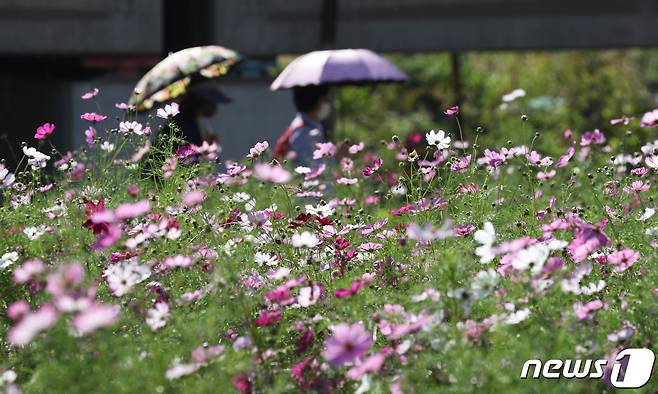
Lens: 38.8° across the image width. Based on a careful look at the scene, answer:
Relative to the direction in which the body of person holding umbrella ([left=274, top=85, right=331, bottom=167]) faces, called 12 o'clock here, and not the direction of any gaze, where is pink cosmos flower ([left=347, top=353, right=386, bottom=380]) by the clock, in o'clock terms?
The pink cosmos flower is roughly at 3 o'clock from the person holding umbrella.

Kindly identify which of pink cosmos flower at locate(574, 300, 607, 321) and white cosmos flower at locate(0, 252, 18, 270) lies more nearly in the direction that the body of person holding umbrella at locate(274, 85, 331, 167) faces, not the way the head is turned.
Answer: the pink cosmos flower

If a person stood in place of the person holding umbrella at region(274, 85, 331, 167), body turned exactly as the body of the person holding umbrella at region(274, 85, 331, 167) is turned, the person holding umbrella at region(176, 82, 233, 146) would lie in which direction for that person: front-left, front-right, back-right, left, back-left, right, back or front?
back

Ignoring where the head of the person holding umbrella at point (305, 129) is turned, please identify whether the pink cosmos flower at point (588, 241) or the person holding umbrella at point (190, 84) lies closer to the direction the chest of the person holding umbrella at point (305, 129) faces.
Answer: the pink cosmos flower

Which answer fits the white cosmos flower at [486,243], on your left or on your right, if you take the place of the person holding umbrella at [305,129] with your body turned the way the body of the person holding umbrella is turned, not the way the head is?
on your right

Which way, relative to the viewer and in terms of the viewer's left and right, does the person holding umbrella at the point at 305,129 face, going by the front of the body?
facing to the right of the viewer

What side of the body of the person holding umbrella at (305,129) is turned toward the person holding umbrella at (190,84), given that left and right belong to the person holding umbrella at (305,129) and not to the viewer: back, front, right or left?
back

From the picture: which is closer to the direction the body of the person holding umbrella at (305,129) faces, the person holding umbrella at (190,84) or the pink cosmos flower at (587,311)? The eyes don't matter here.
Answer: the pink cosmos flower

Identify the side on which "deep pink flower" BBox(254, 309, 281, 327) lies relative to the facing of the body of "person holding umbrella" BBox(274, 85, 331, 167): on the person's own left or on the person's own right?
on the person's own right
